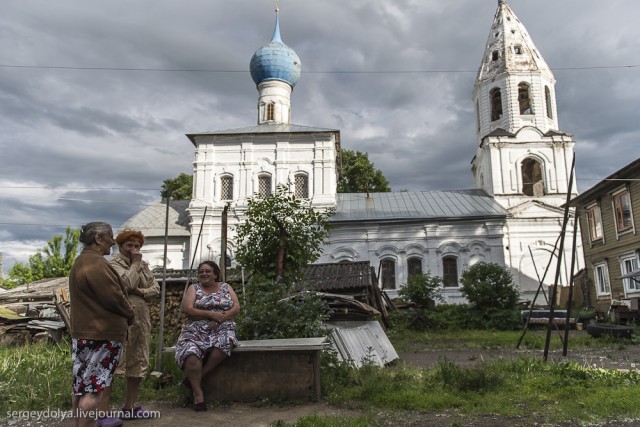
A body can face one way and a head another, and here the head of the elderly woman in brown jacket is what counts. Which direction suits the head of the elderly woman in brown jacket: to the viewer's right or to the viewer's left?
to the viewer's right

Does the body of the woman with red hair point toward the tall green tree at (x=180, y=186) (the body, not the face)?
no

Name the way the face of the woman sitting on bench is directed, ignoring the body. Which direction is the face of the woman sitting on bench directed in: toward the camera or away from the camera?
toward the camera

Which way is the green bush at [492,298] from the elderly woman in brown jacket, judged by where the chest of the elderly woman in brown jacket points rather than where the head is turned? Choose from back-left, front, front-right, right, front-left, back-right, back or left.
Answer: front-left

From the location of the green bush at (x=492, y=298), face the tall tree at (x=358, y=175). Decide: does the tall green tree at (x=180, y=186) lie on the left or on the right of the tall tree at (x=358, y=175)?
left

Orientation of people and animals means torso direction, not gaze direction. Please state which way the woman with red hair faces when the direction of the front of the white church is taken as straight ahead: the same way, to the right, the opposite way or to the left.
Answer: the same way

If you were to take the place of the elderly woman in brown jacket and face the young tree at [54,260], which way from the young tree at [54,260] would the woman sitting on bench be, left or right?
right

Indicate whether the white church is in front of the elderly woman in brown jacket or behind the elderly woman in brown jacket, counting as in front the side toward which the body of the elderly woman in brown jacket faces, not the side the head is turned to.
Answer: in front

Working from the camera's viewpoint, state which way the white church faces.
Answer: facing to the right of the viewer

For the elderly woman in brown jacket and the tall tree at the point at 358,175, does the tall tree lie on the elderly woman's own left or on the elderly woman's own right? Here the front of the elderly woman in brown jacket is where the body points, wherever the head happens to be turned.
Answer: on the elderly woman's own left

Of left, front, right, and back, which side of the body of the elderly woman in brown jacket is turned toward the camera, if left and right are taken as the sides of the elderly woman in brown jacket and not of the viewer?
right

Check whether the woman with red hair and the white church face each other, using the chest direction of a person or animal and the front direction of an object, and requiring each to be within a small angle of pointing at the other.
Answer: no
